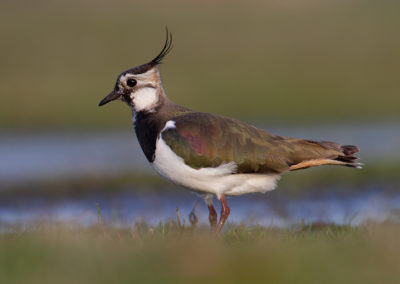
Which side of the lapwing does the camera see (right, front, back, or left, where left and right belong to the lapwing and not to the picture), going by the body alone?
left
